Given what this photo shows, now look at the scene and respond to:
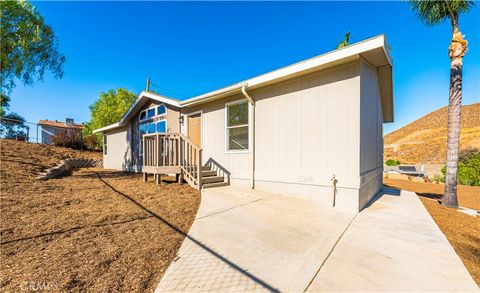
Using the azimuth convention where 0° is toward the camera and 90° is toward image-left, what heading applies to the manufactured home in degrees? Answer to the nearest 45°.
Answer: approximately 45°

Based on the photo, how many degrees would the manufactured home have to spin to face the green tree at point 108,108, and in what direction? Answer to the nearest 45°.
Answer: approximately 90° to its right

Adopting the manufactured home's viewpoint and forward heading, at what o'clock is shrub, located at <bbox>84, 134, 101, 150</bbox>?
The shrub is roughly at 3 o'clock from the manufactured home.

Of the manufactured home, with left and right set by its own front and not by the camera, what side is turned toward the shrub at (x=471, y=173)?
back

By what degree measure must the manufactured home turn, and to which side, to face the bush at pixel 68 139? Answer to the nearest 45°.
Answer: approximately 90° to its right

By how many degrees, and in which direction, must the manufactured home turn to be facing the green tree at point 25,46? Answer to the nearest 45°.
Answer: approximately 45° to its right
